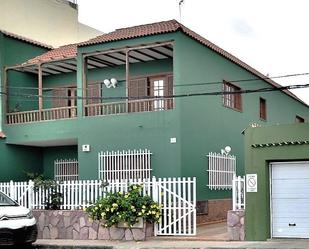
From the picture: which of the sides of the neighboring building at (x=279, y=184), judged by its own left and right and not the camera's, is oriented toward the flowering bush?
right

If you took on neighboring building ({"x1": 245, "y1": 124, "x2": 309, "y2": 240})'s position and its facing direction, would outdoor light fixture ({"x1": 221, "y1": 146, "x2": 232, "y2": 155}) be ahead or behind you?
behind

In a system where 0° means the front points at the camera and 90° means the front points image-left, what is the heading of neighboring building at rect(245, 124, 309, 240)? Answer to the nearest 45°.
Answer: approximately 0°

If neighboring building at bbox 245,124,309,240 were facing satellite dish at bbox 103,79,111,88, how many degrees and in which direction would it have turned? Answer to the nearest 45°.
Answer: approximately 135° to its right
